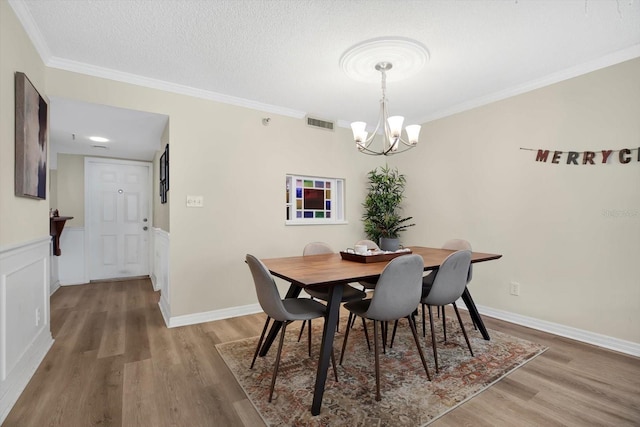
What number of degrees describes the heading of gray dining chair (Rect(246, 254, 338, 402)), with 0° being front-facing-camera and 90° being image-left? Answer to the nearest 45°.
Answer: approximately 225°

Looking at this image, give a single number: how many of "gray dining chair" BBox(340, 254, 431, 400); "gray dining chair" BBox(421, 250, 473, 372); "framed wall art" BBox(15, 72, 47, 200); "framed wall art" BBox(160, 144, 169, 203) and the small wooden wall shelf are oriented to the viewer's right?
2

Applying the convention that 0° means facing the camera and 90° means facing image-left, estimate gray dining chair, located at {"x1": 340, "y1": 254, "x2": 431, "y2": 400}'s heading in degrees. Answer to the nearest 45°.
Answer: approximately 135°

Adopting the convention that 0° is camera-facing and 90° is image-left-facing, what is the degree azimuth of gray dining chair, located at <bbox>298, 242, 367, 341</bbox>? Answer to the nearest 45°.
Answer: approximately 315°

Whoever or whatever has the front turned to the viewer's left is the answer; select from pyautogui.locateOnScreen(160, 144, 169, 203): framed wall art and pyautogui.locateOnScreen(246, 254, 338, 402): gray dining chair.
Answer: the framed wall art

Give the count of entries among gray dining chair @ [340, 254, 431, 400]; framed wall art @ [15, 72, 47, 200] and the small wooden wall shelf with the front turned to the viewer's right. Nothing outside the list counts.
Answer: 2

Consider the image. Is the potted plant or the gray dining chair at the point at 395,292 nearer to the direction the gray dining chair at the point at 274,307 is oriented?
the potted plant

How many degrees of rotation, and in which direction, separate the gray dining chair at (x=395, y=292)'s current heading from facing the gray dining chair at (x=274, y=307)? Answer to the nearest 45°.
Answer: approximately 45° to its left

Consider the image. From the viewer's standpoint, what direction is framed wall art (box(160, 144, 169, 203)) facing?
to the viewer's left

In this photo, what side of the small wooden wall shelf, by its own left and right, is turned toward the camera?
right

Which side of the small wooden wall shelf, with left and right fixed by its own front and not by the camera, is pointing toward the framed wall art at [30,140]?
right

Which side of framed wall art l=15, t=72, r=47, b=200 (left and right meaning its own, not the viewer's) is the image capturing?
right
